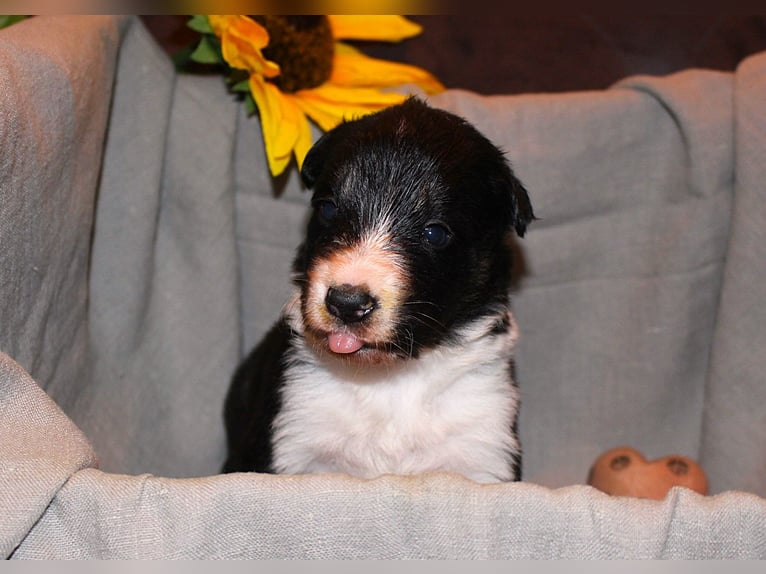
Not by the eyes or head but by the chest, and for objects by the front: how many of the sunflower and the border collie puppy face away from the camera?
0

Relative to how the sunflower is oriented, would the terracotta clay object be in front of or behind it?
in front

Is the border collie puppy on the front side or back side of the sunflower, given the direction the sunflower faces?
on the front side

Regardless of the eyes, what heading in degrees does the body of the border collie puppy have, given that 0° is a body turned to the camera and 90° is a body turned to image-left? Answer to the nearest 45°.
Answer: approximately 0°

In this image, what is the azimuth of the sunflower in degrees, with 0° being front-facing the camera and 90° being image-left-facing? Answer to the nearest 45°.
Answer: approximately 315°
